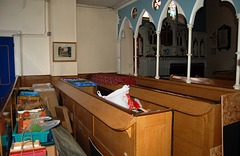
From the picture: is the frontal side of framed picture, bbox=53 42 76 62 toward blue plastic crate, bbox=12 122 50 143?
yes

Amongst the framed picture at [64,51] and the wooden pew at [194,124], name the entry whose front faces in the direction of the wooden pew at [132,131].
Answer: the framed picture

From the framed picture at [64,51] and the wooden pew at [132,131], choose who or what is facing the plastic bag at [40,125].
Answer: the framed picture

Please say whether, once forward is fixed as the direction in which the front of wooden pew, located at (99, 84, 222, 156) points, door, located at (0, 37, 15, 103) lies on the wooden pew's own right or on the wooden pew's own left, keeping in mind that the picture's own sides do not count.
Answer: on the wooden pew's own left

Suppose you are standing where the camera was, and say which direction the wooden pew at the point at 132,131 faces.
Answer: facing away from the viewer and to the right of the viewer

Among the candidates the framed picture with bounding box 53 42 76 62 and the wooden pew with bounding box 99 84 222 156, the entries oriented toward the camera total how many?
1

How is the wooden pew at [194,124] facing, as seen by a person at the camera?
facing away from the viewer and to the right of the viewer

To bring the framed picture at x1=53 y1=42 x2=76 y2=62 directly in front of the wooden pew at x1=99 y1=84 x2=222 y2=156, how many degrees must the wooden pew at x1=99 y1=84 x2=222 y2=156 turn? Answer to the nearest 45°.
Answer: approximately 90° to its left

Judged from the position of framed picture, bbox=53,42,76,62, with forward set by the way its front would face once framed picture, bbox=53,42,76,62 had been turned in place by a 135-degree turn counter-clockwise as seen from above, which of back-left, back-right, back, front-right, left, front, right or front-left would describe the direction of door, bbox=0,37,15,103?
back-left

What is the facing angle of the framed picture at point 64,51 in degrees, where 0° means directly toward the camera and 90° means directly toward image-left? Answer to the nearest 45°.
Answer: approximately 0°
